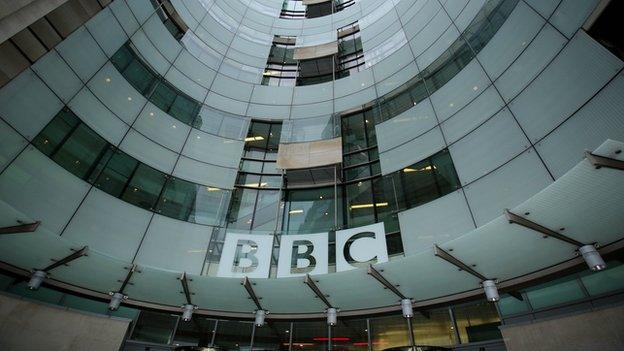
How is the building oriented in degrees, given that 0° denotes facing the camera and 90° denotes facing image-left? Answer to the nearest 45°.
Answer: approximately 0°
